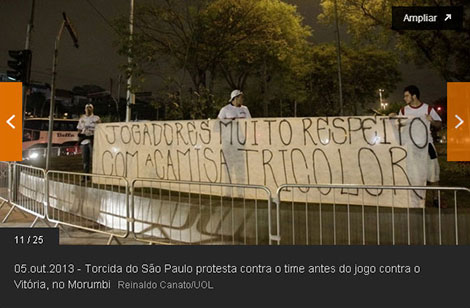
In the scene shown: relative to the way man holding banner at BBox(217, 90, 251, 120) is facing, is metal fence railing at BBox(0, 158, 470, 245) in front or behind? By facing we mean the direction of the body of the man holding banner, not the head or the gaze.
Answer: in front

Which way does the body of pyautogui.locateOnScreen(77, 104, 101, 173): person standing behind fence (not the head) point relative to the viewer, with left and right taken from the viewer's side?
facing the viewer

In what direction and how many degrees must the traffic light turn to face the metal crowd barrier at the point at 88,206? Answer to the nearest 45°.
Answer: approximately 90° to its left

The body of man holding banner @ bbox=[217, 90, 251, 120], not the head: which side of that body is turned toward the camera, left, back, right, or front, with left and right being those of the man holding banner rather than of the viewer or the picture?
front

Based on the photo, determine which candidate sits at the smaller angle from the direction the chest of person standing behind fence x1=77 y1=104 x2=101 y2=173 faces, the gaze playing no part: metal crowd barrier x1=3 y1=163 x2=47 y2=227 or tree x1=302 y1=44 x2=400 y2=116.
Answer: the metal crowd barrier

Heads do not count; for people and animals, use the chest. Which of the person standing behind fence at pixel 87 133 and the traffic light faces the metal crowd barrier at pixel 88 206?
the person standing behind fence

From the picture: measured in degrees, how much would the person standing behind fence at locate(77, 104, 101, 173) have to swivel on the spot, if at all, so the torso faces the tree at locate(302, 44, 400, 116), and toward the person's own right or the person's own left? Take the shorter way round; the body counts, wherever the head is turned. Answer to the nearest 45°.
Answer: approximately 135° to the person's own left
